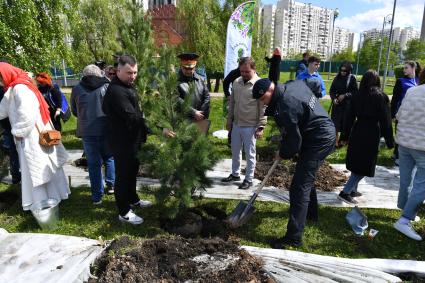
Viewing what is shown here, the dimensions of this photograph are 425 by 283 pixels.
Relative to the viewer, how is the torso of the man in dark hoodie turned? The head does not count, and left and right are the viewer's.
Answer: facing away from the viewer

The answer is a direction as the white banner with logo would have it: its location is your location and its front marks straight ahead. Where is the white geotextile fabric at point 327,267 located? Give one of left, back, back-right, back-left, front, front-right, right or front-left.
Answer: front

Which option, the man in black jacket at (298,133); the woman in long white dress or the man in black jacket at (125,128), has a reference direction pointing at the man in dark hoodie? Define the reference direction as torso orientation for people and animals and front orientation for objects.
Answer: the man in black jacket at (298,133)

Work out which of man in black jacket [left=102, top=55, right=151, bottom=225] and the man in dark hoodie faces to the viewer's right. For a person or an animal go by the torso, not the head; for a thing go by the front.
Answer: the man in black jacket

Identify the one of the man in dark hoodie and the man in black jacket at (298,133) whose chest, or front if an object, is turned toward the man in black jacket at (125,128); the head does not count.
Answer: the man in black jacket at (298,133)

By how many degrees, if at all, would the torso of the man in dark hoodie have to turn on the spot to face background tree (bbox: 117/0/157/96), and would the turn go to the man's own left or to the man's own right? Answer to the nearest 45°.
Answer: approximately 45° to the man's own right

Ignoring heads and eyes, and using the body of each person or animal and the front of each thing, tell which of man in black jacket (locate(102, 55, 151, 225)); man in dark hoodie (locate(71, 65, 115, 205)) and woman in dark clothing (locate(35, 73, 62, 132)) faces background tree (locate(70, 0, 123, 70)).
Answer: the man in dark hoodie

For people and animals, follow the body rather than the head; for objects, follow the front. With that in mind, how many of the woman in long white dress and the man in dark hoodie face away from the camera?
1

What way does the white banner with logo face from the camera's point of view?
toward the camera

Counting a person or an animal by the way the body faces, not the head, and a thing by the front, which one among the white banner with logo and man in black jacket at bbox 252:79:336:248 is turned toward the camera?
the white banner with logo

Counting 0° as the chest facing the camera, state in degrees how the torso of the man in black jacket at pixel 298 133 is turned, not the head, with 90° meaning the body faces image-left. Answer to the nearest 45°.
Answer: approximately 90°
